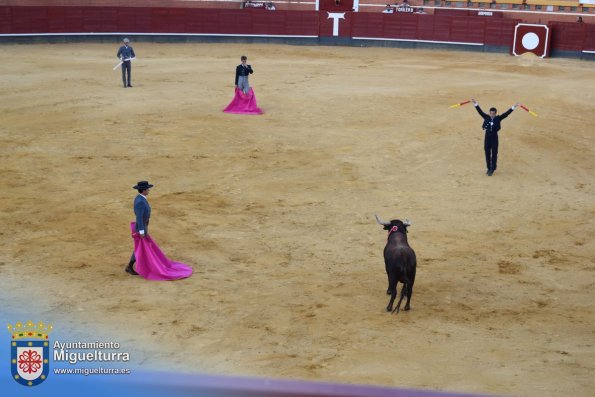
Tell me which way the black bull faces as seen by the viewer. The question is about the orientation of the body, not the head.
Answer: away from the camera

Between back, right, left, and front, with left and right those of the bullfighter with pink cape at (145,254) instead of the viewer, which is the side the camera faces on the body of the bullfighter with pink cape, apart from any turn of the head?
right

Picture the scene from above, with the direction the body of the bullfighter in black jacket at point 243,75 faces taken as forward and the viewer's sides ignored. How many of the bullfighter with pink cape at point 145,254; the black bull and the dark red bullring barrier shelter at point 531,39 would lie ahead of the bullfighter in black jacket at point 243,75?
2

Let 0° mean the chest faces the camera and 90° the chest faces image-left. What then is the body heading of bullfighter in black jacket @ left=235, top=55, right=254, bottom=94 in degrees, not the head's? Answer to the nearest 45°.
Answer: approximately 0°

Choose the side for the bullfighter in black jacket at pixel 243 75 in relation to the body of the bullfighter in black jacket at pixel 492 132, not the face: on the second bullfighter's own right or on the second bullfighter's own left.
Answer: on the second bullfighter's own right

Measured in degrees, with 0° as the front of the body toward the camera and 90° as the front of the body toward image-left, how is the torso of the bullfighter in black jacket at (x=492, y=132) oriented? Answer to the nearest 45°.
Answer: approximately 0°

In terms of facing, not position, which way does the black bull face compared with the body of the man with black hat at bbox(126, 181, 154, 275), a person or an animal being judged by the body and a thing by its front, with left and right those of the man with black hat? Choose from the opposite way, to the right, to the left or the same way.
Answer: to the left

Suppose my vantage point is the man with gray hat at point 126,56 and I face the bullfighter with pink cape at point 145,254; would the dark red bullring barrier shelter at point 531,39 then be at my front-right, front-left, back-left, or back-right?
back-left
